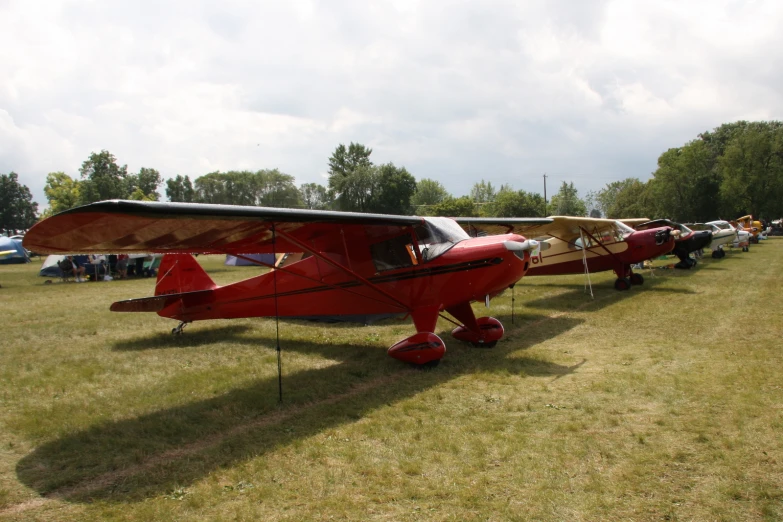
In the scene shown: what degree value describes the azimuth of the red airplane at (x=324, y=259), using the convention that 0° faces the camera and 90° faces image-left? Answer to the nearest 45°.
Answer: approximately 315°

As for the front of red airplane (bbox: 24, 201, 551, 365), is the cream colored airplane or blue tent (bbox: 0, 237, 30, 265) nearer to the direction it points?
the cream colored airplane

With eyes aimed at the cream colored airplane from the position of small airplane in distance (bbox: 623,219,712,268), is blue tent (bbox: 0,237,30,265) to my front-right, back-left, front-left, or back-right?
front-right

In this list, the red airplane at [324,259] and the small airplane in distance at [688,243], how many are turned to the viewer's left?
0

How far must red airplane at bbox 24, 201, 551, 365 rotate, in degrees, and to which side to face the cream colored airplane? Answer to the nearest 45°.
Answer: approximately 90° to its left

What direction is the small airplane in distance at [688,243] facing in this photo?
to the viewer's right

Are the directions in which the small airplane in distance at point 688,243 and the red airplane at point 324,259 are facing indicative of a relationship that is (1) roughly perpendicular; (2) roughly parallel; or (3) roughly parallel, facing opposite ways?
roughly parallel

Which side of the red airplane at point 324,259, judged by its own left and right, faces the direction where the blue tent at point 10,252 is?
back

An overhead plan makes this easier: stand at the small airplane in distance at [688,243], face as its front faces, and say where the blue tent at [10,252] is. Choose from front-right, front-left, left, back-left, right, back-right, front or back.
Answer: back

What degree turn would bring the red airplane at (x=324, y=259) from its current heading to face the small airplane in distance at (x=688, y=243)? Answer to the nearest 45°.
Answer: approximately 90° to its left

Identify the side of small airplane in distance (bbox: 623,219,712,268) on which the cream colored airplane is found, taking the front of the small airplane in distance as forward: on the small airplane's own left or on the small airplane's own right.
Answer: on the small airplane's own right
